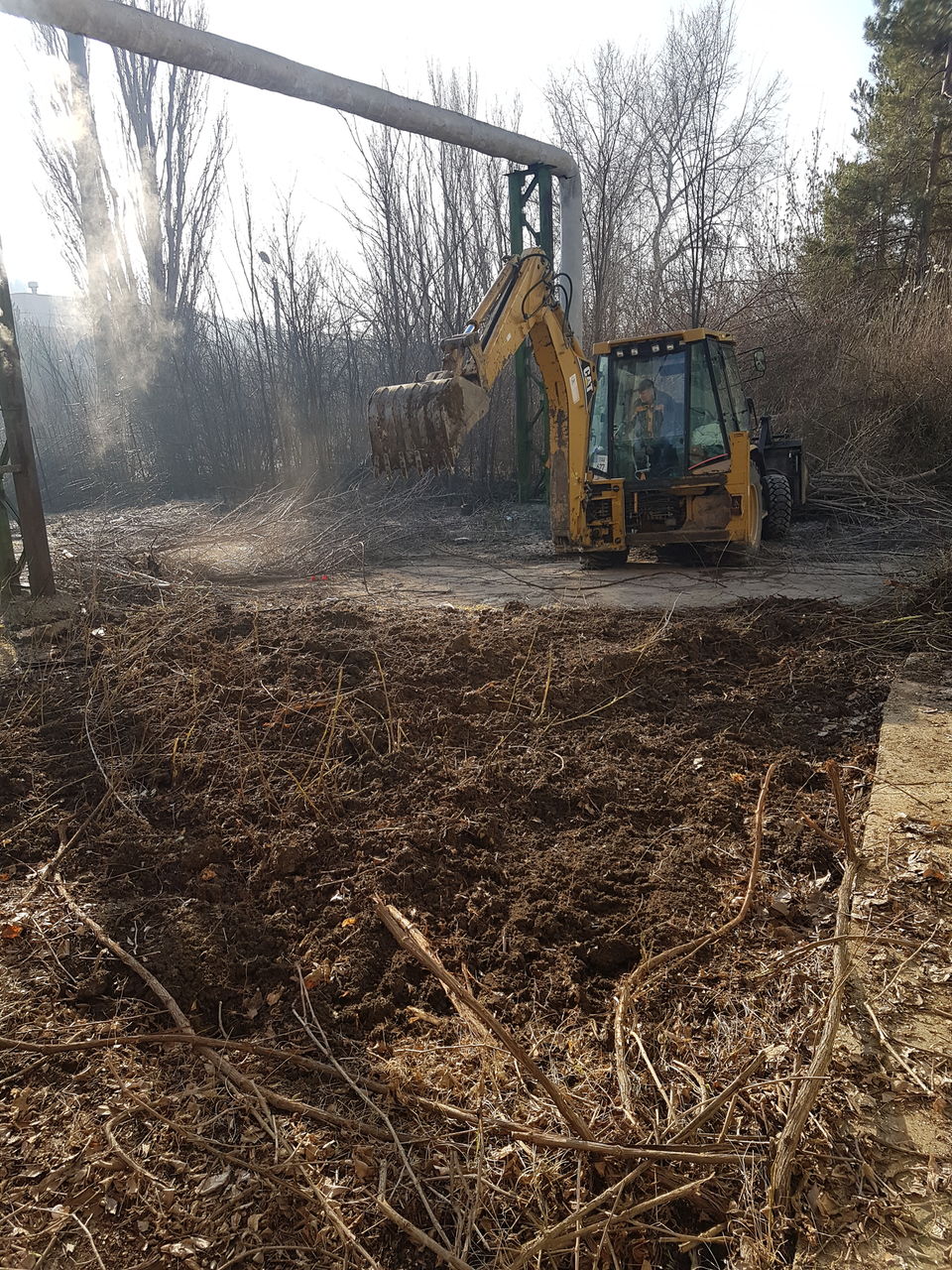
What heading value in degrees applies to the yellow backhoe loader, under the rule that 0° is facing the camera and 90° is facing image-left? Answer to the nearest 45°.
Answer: approximately 225°

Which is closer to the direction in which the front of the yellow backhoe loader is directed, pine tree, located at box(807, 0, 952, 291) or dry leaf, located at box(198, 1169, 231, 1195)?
the pine tree

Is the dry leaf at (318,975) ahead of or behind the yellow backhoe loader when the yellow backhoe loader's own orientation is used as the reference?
behind

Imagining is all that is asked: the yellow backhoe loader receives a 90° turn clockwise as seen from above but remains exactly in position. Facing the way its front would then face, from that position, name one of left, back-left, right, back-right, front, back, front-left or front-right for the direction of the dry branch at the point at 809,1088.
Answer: front-right

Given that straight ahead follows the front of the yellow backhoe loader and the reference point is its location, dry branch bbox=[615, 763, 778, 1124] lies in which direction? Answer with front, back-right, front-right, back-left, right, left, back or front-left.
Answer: back-right

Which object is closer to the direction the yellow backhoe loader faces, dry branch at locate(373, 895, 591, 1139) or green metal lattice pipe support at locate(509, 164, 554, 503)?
the green metal lattice pipe support

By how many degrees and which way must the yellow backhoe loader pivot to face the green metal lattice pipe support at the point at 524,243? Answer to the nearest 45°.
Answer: approximately 45° to its left

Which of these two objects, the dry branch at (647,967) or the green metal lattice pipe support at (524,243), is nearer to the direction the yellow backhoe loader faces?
the green metal lattice pipe support

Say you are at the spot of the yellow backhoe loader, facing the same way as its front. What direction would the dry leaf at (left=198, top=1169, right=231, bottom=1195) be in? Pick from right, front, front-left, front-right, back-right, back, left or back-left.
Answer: back-right

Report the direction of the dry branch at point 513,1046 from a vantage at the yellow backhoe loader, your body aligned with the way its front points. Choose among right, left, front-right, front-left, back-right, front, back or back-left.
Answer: back-right

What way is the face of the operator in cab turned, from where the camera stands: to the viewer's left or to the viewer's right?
to the viewer's left
